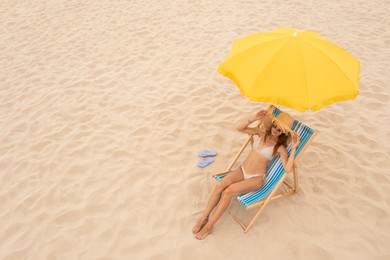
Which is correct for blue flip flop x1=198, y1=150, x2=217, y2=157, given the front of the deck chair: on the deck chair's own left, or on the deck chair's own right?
on the deck chair's own right

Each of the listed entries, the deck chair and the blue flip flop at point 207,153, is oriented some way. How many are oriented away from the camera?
0

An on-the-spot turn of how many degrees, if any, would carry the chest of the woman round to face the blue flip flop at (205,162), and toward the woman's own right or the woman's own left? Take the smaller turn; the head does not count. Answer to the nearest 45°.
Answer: approximately 90° to the woman's own right

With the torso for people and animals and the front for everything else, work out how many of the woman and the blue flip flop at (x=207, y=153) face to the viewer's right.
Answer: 0

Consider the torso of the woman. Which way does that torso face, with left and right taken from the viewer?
facing the viewer and to the left of the viewer

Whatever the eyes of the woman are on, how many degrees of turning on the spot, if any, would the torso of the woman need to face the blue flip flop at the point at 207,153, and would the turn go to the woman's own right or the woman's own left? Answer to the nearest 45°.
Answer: approximately 90° to the woman's own right

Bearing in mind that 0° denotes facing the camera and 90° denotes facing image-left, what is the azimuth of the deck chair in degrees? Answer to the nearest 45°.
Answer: approximately 45°

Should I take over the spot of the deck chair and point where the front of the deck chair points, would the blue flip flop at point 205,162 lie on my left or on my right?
on my right

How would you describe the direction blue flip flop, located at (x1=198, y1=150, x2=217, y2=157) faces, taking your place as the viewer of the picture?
facing to the left of the viewer
